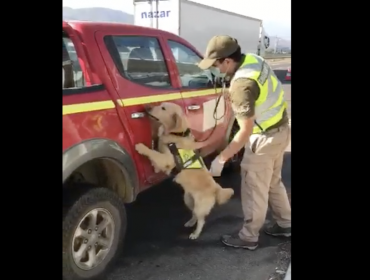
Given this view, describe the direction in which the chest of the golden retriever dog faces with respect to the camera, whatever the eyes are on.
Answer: to the viewer's left

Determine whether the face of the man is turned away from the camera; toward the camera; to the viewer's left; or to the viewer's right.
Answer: to the viewer's left

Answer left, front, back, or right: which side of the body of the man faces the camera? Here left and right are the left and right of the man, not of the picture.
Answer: left

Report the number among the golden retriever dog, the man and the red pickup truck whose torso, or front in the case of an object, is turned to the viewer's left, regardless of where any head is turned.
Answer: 2

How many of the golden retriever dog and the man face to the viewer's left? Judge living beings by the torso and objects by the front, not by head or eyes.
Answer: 2

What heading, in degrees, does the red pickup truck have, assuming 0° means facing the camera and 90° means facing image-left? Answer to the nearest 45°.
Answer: approximately 225°

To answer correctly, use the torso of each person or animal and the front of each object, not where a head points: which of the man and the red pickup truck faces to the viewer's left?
the man
